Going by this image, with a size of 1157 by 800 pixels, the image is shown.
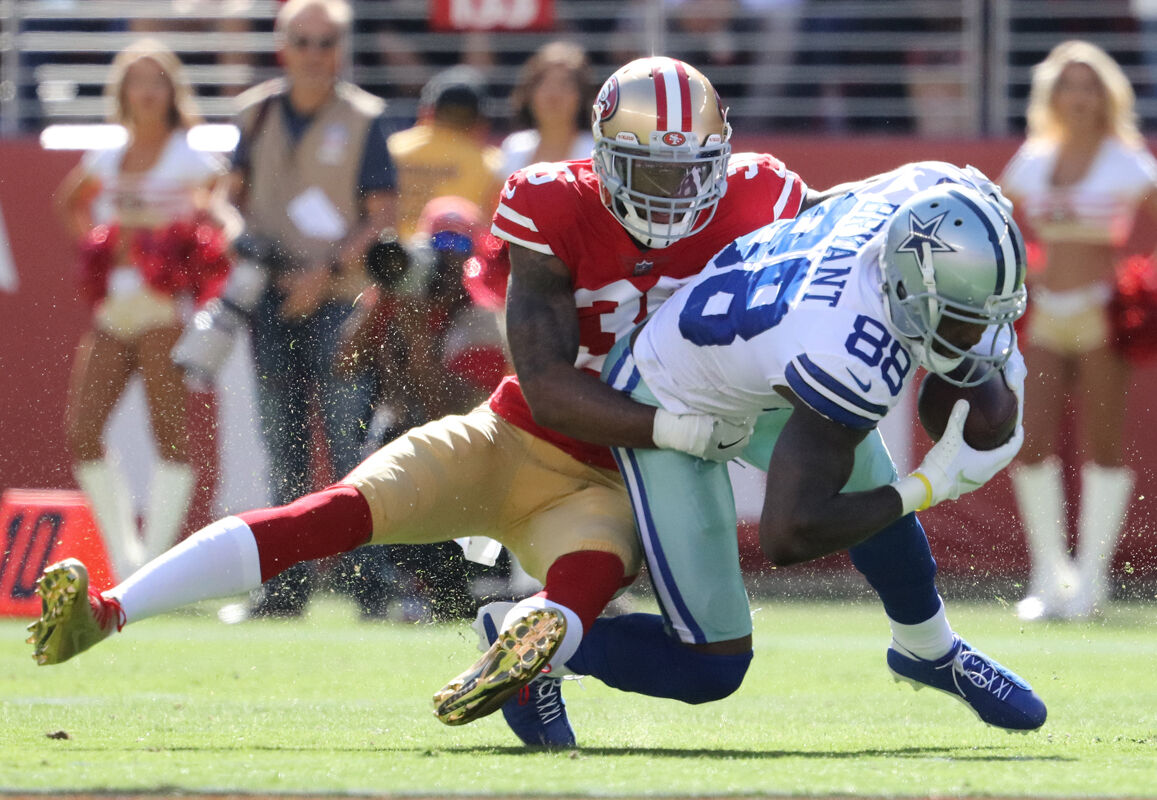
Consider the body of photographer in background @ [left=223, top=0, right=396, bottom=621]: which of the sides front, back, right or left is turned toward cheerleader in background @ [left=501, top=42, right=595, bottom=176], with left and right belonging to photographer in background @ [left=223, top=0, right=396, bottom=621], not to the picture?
left

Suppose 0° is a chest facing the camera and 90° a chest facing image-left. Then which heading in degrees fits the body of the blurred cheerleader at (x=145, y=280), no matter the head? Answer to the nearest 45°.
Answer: approximately 0°

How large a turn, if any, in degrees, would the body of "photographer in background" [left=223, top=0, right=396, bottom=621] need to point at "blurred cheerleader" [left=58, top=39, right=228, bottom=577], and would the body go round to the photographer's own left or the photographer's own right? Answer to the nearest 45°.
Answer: approximately 135° to the photographer's own right

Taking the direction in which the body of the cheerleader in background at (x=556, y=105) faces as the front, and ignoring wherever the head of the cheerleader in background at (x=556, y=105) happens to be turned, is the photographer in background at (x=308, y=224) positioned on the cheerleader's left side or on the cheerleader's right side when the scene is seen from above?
on the cheerleader's right side

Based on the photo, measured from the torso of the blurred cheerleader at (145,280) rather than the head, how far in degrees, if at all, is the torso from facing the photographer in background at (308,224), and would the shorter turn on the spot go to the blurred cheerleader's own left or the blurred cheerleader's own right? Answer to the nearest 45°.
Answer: approximately 45° to the blurred cheerleader's own left
